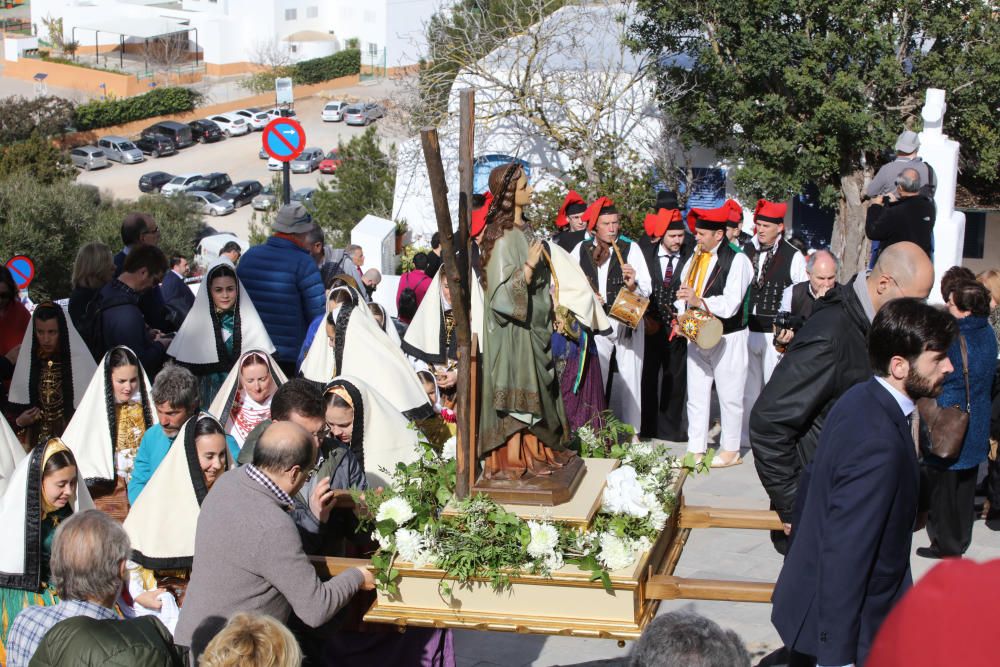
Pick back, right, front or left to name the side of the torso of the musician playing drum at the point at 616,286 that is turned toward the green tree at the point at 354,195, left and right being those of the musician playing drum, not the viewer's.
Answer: back

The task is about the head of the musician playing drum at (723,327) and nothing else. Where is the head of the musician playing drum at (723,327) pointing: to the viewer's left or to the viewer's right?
to the viewer's left

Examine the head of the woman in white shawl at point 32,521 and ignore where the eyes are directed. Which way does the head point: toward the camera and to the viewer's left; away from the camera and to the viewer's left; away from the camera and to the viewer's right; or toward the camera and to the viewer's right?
toward the camera and to the viewer's right

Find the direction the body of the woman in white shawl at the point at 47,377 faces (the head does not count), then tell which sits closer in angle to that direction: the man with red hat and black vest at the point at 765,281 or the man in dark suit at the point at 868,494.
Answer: the man in dark suit

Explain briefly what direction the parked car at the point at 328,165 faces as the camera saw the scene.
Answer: facing the viewer and to the left of the viewer

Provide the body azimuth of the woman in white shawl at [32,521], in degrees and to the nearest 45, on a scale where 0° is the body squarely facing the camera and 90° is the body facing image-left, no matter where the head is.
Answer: approximately 315°

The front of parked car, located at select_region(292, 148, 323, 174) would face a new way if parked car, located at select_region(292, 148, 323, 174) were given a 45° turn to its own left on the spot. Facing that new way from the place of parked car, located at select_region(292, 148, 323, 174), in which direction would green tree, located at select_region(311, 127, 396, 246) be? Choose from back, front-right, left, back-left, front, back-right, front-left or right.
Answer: front

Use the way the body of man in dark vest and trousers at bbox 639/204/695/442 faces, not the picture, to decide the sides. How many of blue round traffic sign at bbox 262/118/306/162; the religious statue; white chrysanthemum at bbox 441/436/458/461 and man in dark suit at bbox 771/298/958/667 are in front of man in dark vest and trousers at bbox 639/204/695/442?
3
